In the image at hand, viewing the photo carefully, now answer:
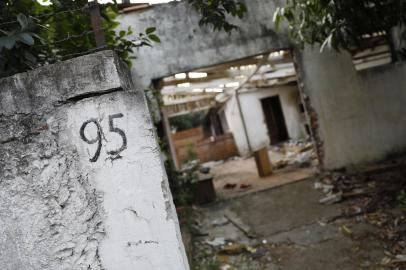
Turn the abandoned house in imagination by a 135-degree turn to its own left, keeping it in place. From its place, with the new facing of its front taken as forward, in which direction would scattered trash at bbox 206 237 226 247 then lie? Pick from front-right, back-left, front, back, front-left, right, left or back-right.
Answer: back

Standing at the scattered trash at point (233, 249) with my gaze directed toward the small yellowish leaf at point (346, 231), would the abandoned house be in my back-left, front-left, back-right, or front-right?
front-left

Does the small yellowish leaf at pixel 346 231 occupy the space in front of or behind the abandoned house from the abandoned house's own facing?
in front

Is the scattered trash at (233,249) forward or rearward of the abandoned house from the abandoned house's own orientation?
forward

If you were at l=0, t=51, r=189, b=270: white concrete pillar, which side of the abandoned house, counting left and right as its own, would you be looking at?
front

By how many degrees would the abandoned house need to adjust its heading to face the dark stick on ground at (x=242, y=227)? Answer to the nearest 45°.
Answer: approximately 45° to its right

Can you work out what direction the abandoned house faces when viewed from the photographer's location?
facing the viewer
